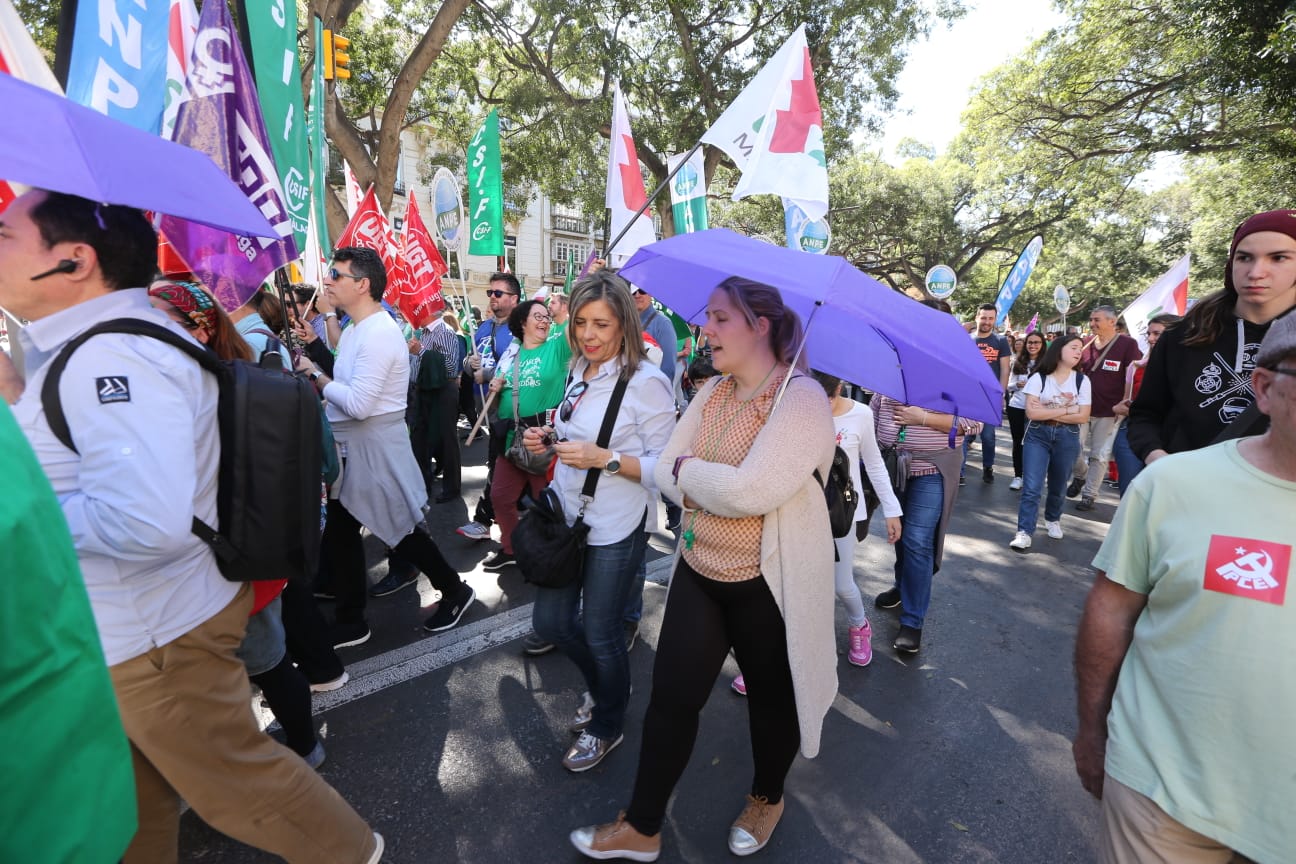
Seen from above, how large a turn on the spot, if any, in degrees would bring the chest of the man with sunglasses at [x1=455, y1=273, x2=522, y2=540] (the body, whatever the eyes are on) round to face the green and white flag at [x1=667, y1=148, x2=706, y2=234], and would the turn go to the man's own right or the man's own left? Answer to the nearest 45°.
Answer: approximately 135° to the man's own left

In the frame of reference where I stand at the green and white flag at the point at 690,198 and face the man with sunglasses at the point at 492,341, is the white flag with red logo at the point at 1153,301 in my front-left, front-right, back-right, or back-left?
back-left

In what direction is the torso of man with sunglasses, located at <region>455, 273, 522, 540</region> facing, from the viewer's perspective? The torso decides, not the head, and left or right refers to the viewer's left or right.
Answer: facing the viewer and to the left of the viewer

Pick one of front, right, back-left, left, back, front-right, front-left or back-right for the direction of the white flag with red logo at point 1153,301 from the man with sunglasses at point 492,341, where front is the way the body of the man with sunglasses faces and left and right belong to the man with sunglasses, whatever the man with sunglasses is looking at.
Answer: back-left
